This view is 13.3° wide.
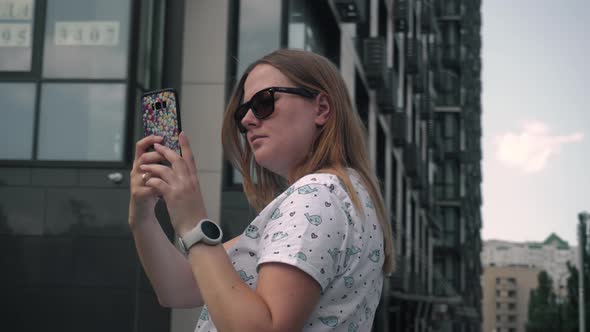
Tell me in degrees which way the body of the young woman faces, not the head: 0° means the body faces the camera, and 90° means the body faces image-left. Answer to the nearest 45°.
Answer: approximately 90°

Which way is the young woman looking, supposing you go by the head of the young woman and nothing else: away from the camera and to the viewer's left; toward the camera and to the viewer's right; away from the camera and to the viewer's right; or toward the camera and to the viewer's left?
toward the camera and to the viewer's left
